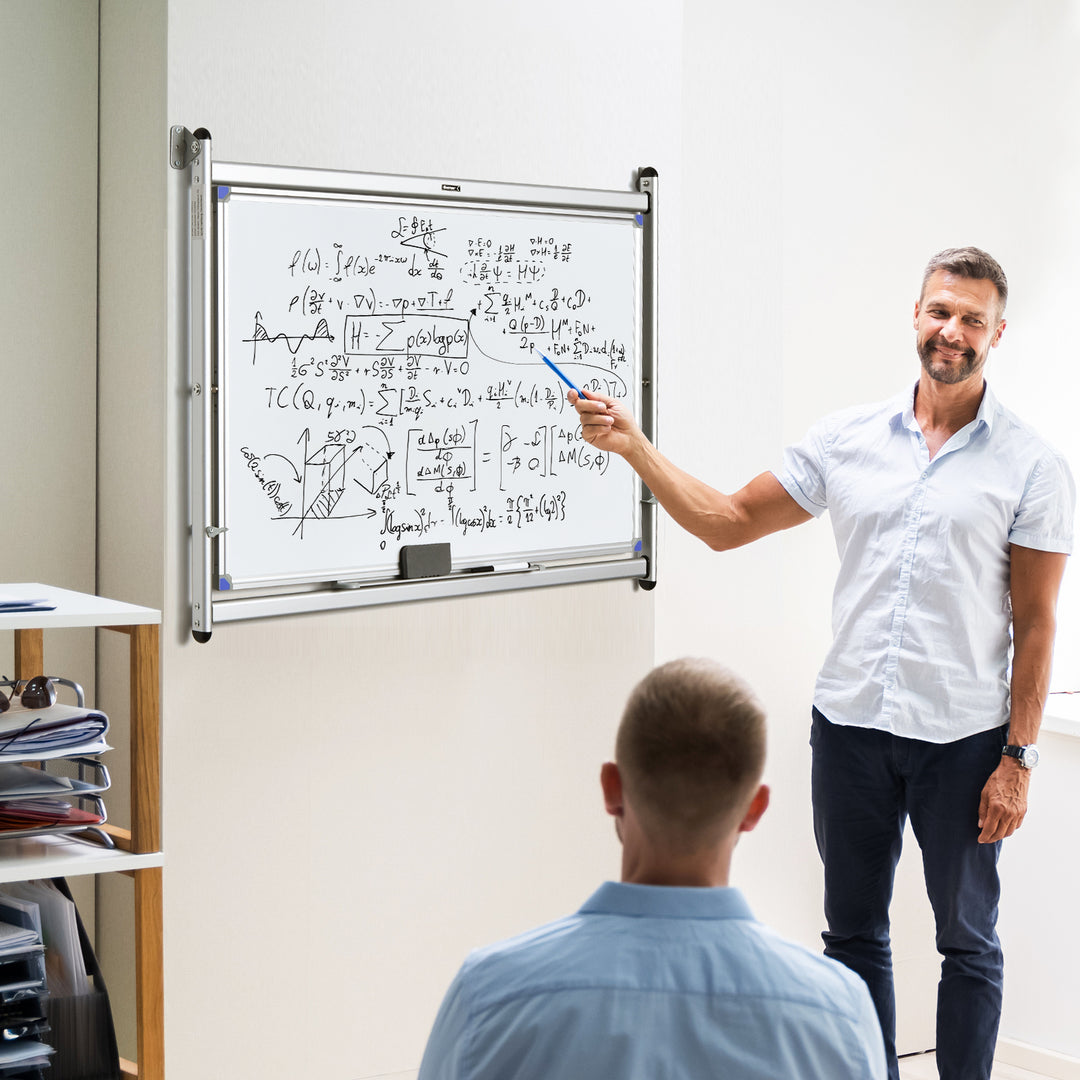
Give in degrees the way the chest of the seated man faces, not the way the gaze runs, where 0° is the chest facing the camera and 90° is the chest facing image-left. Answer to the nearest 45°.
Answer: approximately 180°

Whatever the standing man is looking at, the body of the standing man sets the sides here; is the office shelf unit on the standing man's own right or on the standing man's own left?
on the standing man's own right

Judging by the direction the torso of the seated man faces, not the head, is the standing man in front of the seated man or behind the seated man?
in front

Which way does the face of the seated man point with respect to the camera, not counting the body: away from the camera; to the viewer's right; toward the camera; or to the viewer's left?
away from the camera

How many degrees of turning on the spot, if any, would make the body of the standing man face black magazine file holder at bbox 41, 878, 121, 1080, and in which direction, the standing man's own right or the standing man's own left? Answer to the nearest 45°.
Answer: approximately 45° to the standing man's own right

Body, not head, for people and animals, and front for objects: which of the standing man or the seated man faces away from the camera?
the seated man

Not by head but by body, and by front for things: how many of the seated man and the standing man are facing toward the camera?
1

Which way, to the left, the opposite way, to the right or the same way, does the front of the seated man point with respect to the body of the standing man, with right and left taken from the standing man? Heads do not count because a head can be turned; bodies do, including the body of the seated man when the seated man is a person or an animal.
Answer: the opposite way

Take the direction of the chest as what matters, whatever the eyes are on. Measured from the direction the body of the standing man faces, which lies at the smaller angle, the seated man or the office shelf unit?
the seated man

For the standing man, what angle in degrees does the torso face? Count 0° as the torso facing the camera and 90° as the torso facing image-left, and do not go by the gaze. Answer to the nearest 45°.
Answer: approximately 0°

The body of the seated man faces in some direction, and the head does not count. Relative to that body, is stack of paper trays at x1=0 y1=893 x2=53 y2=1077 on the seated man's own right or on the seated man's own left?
on the seated man's own left

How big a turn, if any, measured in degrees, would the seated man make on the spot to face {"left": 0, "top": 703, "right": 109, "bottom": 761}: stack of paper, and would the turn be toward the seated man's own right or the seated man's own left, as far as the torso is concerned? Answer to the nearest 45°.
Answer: approximately 45° to the seated man's own left

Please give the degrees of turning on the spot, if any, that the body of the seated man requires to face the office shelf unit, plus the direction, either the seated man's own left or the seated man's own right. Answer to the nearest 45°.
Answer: approximately 45° to the seated man's own left
